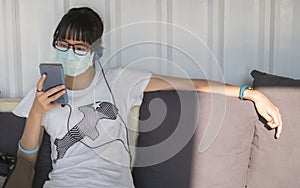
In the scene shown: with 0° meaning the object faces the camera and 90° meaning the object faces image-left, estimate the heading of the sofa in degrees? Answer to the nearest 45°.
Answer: approximately 0°

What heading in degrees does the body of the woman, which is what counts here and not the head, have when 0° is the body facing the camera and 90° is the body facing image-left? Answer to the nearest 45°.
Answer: approximately 0°
